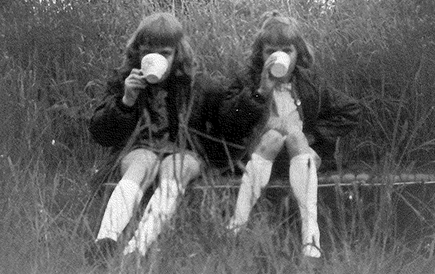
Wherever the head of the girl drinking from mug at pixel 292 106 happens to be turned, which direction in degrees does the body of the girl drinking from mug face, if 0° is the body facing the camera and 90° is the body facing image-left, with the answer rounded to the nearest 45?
approximately 0°

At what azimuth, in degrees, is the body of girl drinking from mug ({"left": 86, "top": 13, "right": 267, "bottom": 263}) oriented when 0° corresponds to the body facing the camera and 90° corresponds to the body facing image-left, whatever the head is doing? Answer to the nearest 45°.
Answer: approximately 0°

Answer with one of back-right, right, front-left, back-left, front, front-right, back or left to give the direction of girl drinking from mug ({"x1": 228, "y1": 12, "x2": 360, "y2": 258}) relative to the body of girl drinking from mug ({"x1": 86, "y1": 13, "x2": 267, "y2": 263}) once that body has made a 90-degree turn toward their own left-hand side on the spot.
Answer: front
